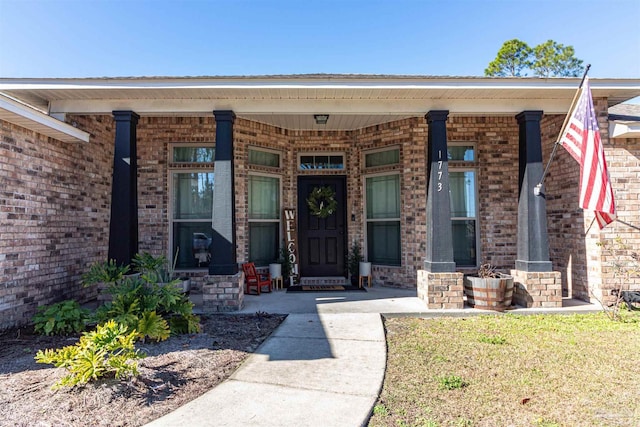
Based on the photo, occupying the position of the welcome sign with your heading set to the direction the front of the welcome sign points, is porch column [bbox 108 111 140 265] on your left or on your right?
on your right

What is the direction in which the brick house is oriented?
toward the camera

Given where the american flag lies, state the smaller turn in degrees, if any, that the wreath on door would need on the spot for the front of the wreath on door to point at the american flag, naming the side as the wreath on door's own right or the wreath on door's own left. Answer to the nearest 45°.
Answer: approximately 45° to the wreath on door's own left

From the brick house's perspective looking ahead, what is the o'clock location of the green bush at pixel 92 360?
The green bush is roughly at 1 o'clock from the brick house.

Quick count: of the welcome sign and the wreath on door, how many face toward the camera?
2

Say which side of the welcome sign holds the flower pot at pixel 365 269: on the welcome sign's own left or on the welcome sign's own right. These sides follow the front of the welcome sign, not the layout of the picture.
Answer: on the welcome sign's own left

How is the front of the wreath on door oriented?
toward the camera

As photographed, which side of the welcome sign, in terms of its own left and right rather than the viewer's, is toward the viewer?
front

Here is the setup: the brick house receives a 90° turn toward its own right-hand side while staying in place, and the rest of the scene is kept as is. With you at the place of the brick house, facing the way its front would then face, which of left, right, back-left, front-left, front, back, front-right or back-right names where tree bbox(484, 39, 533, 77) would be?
back-right

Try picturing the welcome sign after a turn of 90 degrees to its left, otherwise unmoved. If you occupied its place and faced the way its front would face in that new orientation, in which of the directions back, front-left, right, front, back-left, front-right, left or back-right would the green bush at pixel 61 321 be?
back-right

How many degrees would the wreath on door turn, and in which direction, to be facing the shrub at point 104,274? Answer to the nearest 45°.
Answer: approximately 45° to its right

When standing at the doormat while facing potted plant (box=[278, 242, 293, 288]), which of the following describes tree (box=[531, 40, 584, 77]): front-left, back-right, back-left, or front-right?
back-right

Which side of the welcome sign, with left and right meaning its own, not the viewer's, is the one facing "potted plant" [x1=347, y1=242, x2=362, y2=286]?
left

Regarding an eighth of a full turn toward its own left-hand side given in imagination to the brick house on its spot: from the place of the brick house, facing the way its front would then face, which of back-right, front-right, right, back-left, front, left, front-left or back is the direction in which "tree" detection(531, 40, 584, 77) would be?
left
